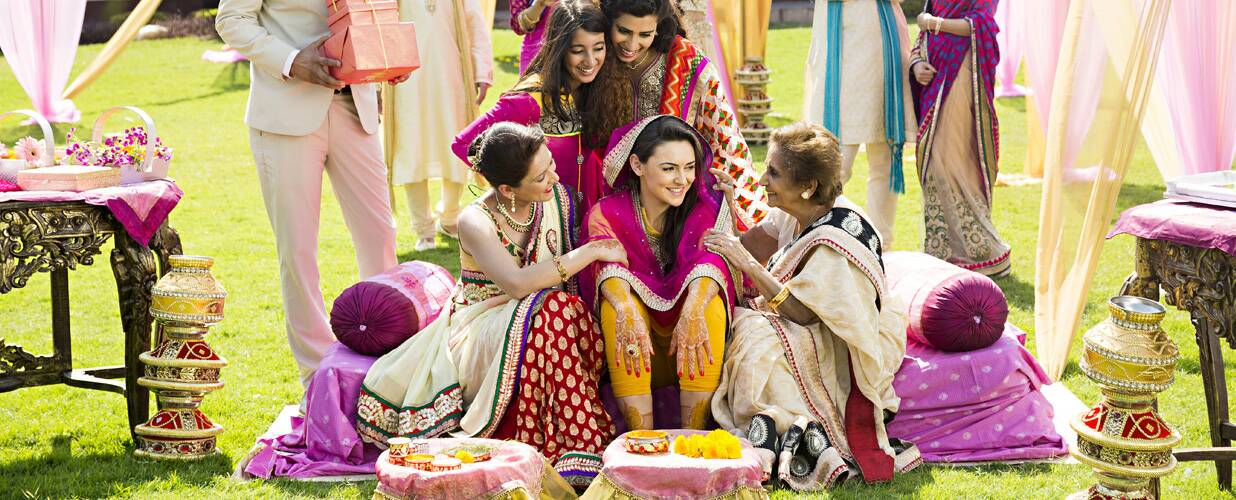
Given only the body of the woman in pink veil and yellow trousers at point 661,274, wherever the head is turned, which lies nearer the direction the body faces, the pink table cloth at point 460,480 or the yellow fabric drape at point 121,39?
the pink table cloth

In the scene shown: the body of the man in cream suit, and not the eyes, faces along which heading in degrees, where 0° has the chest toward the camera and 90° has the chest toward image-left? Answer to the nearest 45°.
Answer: approximately 315°

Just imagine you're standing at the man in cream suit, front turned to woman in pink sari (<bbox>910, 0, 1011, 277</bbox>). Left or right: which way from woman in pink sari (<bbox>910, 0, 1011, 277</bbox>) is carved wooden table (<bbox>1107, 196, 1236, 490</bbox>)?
right

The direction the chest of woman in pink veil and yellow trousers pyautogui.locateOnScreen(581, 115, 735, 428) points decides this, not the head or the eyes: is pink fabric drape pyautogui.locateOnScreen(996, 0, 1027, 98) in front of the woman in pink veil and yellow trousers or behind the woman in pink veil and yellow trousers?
behind

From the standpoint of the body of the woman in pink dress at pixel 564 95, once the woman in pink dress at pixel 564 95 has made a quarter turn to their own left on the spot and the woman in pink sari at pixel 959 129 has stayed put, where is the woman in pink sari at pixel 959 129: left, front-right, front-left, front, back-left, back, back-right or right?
front

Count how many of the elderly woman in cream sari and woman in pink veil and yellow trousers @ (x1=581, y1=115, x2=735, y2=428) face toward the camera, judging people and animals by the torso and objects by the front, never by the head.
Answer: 1

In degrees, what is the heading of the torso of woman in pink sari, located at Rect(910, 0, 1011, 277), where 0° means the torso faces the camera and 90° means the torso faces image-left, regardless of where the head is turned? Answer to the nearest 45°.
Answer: approximately 45°

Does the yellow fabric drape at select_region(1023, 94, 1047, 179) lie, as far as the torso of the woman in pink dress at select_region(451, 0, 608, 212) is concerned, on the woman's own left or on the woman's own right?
on the woman's own left

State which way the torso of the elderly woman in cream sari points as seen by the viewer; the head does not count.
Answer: to the viewer's left

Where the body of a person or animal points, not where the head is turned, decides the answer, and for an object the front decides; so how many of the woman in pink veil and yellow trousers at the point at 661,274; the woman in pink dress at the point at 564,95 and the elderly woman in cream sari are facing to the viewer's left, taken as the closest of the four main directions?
1

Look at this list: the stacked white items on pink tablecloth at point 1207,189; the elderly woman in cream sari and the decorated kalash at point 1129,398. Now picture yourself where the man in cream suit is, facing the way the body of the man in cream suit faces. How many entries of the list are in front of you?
3

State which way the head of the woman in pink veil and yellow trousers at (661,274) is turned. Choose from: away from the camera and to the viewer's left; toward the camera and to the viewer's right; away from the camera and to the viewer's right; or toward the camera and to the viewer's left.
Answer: toward the camera and to the viewer's right

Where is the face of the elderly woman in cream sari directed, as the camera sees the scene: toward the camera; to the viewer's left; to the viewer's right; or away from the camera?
to the viewer's left

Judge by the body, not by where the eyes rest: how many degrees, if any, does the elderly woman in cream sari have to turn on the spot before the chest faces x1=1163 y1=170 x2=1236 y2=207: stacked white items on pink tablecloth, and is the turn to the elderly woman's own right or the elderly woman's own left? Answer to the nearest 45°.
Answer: approximately 180°

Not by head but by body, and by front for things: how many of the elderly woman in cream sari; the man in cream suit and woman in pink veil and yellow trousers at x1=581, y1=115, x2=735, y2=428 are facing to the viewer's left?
1

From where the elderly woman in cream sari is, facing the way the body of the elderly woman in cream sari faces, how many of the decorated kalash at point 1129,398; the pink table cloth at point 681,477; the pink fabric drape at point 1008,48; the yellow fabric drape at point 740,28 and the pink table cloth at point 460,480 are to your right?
2

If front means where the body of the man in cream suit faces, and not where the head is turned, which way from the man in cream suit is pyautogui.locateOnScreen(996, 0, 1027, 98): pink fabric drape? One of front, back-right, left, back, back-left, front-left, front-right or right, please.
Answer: left
